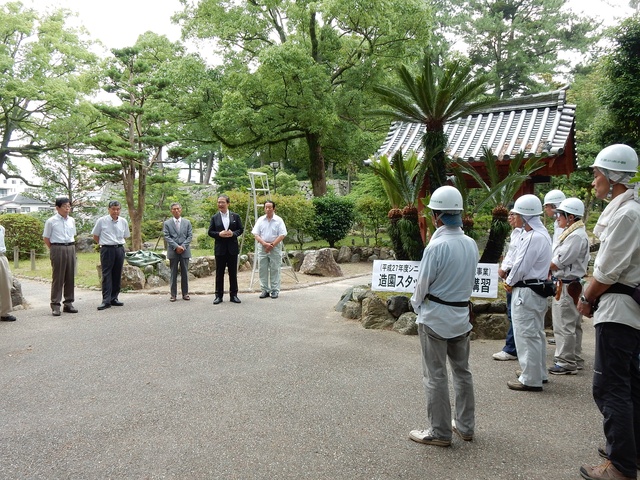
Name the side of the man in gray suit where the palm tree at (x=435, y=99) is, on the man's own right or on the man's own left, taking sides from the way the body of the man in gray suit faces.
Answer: on the man's own left

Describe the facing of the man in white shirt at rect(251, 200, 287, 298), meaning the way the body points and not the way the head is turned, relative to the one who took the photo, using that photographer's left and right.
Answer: facing the viewer

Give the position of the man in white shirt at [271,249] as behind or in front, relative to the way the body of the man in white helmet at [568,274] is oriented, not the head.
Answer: in front

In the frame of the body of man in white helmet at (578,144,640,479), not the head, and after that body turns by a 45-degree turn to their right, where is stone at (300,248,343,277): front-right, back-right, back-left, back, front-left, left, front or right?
front

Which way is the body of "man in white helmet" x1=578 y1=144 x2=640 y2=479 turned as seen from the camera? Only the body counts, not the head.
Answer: to the viewer's left

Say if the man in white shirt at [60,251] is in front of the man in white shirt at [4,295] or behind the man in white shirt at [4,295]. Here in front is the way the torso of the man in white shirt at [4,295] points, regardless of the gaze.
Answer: in front

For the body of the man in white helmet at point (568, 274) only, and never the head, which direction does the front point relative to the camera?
to the viewer's left

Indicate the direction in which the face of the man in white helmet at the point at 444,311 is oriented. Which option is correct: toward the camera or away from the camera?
away from the camera

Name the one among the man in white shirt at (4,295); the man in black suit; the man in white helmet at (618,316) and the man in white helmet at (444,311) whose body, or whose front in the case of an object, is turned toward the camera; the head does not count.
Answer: the man in black suit

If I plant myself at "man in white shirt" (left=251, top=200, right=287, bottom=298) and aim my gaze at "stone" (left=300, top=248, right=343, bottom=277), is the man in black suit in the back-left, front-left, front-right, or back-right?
back-left

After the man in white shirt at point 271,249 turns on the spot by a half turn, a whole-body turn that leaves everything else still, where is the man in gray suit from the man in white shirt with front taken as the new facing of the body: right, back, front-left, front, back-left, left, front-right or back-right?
left

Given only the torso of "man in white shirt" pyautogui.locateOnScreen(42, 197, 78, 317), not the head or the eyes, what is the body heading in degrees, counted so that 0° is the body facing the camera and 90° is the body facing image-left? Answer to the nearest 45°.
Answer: approximately 315°

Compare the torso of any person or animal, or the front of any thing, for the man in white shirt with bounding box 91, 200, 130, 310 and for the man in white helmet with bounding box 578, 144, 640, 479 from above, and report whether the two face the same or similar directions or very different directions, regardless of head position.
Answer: very different directions

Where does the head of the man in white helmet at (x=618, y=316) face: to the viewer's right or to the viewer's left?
to the viewer's left

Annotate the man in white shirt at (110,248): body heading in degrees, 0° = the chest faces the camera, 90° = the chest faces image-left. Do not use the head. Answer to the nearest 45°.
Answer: approximately 315°

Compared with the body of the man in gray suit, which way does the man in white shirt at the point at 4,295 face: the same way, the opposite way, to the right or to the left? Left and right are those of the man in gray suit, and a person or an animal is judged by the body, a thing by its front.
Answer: to the left

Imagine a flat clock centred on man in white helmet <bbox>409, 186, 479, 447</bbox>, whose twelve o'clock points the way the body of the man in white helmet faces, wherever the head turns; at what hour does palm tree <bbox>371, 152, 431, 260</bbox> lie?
The palm tree is roughly at 1 o'clock from the man in white helmet.

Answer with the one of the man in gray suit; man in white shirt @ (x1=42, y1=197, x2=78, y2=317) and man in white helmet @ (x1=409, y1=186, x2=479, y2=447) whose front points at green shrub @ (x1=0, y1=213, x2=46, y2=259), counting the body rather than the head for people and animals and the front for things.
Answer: the man in white helmet

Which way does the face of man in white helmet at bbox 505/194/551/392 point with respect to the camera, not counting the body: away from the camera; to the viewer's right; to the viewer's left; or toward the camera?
to the viewer's left
